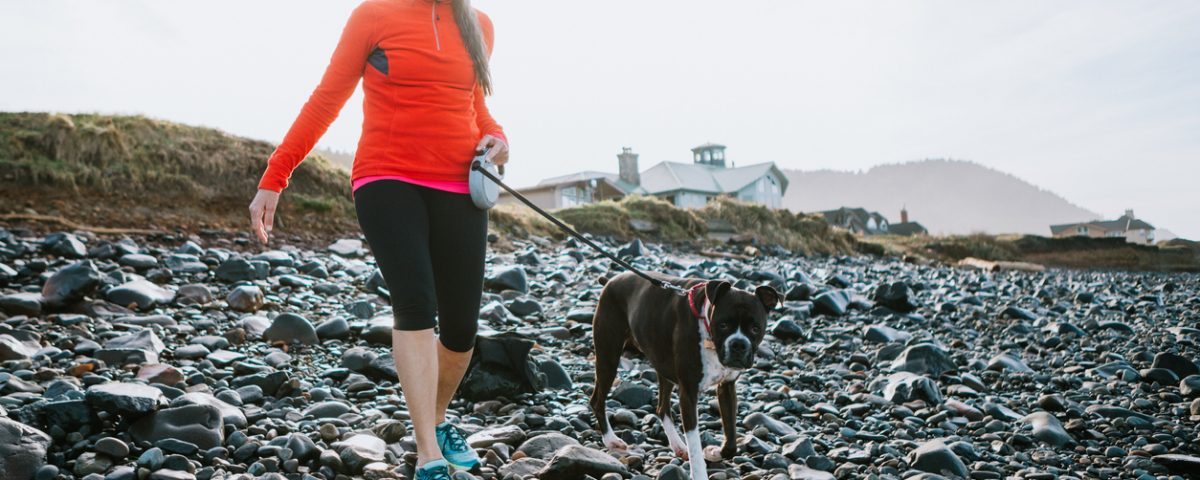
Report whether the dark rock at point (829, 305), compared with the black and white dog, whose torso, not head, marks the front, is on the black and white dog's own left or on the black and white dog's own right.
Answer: on the black and white dog's own left

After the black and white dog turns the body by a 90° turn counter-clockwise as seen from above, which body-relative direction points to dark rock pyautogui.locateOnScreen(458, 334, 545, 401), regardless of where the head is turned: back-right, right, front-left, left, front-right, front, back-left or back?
left

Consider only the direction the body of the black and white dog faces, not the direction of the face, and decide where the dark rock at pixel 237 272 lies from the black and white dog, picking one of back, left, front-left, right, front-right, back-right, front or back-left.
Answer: back

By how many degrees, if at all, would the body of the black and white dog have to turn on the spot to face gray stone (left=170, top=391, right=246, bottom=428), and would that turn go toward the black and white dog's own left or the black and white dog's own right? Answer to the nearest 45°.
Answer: approximately 135° to the black and white dog's own right

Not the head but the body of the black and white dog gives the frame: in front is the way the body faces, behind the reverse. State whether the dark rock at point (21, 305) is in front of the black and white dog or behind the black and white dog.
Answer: behind

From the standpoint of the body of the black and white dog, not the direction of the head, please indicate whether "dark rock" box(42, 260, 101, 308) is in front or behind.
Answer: behind

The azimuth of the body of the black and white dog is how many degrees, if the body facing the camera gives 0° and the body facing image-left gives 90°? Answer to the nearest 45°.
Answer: approximately 315°

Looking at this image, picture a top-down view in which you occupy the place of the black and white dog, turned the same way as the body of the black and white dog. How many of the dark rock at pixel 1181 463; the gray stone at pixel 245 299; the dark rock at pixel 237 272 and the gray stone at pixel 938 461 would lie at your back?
2

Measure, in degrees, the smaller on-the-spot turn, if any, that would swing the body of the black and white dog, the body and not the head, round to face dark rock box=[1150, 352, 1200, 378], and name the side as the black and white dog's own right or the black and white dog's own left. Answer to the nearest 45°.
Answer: approximately 90° to the black and white dog's own left

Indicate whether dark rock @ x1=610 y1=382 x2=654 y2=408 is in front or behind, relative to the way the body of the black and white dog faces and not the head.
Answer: behind

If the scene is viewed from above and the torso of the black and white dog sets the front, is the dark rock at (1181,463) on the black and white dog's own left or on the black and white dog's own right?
on the black and white dog's own left
